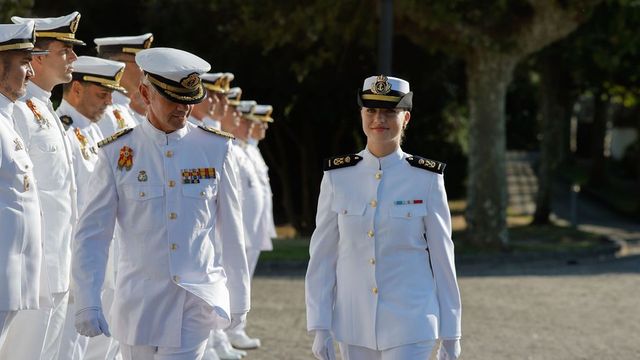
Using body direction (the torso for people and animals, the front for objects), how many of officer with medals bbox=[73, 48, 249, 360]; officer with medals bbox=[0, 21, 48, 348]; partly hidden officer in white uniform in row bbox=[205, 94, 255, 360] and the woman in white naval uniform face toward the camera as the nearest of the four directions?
2

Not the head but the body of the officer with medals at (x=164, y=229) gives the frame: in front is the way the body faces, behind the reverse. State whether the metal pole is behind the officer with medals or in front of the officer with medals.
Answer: behind

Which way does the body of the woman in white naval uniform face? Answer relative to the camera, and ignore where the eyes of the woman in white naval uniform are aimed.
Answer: toward the camera

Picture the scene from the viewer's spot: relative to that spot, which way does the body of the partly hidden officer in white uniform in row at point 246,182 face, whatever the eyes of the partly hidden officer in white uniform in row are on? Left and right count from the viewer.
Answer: facing to the right of the viewer

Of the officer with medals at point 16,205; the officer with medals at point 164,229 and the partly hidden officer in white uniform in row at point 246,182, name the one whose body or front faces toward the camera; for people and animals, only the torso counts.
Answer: the officer with medals at point 164,229

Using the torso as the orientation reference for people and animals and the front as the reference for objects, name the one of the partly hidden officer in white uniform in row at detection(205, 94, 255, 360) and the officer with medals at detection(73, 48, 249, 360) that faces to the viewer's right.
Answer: the partly hidden officer in white uniform in row at detection(205, 94, 255, 360)

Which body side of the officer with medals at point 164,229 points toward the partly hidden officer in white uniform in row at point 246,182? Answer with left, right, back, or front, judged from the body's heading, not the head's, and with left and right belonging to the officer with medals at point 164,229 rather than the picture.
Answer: back

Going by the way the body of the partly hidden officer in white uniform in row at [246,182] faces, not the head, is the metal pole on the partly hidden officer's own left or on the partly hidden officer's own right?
on the partly hidden officer's own left

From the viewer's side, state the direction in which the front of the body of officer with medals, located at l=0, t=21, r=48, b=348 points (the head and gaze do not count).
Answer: to the viewer's right

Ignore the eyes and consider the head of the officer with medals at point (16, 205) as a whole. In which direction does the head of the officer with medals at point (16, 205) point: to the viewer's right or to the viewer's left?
to the viewer's right

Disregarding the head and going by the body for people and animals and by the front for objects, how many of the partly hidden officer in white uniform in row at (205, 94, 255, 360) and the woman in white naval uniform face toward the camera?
1

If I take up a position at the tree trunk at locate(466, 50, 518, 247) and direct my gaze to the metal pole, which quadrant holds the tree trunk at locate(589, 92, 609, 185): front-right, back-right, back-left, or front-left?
back-right
